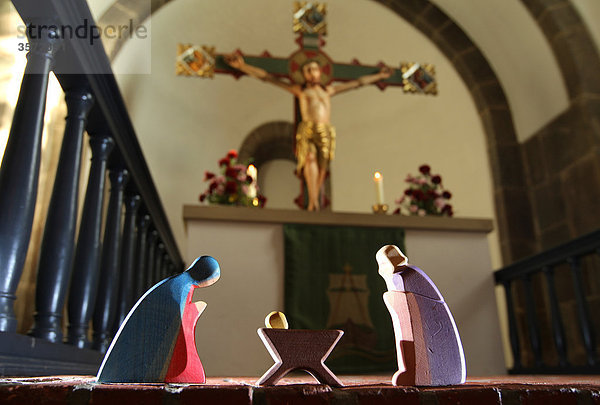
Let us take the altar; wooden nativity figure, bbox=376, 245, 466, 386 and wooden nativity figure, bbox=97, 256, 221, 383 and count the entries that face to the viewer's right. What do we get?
1

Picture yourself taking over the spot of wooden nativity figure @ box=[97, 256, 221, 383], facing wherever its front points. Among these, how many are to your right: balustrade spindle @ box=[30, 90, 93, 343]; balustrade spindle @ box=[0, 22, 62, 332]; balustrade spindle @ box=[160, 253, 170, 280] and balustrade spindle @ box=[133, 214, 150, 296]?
0

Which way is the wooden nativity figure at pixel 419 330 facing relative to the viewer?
to the viewer's left

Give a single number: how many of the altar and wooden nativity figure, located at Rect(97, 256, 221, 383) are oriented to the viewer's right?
1

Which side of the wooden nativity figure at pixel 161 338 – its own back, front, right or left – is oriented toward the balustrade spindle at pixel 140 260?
left

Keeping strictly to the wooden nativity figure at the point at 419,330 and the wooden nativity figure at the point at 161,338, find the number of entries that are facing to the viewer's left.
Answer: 1

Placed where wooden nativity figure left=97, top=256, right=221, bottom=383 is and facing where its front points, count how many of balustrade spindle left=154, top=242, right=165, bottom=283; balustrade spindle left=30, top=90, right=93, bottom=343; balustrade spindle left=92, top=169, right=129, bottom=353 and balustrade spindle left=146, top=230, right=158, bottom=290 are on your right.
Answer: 0

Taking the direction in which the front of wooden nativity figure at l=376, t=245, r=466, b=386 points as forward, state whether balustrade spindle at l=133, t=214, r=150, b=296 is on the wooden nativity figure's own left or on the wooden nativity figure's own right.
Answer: on the wooden nativity figure's own right

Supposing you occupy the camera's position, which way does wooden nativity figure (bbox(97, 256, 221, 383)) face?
facing to the right of the viewer

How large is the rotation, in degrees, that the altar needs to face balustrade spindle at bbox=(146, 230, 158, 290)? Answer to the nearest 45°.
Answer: approximately 90° to its right

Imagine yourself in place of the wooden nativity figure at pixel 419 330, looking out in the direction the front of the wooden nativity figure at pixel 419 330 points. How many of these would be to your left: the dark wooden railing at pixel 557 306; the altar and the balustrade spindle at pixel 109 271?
0

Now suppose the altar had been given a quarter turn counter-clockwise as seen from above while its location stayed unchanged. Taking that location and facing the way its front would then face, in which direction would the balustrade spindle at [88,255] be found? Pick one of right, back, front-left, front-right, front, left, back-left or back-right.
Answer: right

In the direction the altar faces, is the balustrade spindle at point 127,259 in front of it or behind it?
in front

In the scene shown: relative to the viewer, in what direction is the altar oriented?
toward the camera

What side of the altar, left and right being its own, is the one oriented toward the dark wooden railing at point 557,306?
left
